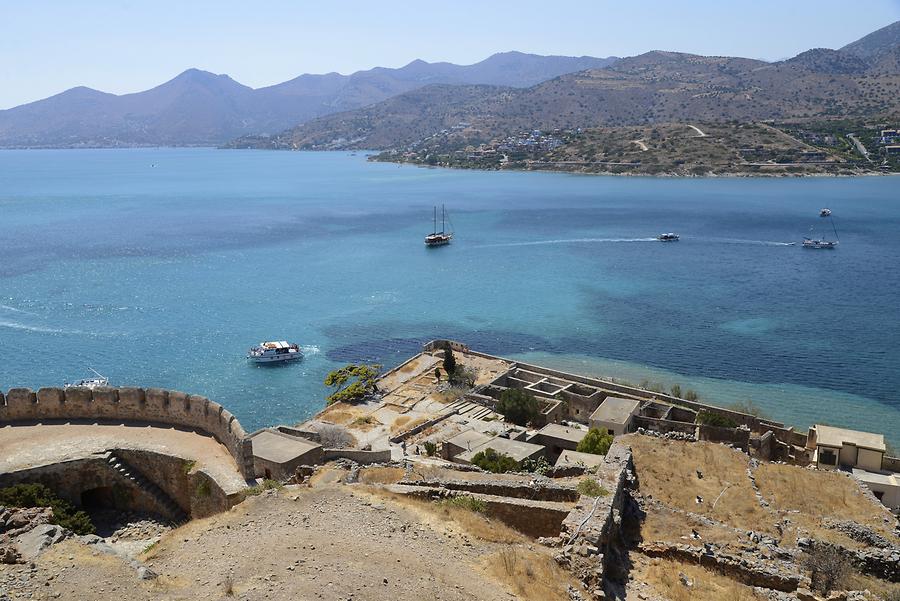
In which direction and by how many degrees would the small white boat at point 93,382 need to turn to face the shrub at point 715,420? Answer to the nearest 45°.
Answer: approximately 135° to its left

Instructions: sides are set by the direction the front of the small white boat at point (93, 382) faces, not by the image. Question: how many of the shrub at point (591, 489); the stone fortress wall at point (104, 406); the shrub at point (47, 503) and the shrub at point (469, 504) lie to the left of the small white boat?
4

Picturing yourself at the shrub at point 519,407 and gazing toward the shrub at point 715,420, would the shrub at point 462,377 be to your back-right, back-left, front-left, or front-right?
back-left

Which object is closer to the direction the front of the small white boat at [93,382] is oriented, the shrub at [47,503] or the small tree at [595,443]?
the shrub

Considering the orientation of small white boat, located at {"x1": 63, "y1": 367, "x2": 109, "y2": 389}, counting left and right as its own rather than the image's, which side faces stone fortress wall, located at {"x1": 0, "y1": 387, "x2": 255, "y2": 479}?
left

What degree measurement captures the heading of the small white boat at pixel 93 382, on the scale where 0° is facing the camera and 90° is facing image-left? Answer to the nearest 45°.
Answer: approximately 90°

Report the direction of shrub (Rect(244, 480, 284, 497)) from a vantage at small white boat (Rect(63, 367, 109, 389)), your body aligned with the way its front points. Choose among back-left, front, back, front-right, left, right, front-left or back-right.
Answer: left

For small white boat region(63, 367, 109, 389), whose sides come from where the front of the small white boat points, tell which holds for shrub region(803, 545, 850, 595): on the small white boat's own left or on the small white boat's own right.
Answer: on the small white boat's own left

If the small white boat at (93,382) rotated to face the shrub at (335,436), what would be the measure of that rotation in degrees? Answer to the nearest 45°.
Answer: approximately 135° to its left

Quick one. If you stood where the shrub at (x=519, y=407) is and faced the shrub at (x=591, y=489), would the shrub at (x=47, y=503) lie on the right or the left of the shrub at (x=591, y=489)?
right

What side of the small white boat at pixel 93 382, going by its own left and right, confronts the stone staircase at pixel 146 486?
left

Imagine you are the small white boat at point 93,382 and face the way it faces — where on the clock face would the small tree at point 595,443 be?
The small tree is roughly at 8 o'clock from the small white boat.

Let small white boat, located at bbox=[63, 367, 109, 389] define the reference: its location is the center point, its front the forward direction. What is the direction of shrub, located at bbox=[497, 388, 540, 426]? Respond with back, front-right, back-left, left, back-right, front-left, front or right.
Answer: back-left

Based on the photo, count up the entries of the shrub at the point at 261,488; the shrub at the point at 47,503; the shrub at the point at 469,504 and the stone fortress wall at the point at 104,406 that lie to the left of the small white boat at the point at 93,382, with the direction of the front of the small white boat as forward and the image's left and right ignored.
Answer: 4
